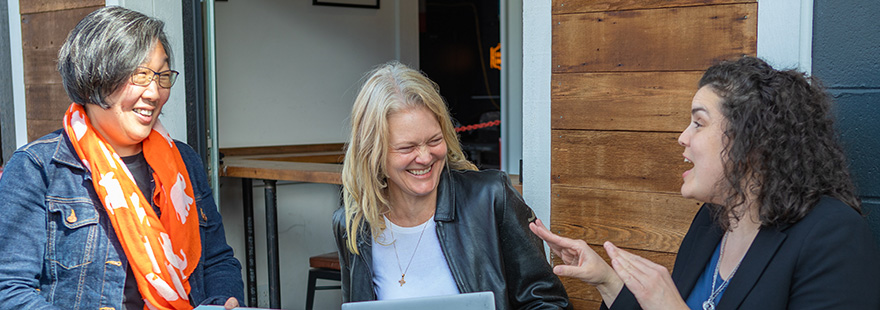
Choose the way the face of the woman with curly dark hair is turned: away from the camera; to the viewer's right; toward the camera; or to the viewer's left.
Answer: to the viewer's left

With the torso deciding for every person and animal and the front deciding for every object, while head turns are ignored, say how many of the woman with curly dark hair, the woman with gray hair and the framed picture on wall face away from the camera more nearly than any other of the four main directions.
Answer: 0

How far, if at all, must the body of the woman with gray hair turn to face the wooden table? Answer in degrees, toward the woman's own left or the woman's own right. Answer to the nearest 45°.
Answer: approximately 135° to the woman's own left

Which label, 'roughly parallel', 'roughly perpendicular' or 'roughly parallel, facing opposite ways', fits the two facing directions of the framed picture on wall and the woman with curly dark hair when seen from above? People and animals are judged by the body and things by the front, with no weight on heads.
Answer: roughly perpendicular

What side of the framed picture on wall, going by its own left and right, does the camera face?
front

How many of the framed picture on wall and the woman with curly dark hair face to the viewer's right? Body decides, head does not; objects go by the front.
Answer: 0

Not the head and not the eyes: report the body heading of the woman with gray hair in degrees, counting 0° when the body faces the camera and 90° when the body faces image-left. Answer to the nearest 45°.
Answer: approximately 315°

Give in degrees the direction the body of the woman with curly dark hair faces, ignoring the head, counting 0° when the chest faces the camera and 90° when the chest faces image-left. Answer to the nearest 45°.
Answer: approximately 45°

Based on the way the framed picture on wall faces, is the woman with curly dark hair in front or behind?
in front

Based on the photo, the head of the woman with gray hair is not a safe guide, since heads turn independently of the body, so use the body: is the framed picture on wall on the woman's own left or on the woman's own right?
on the woman's own left

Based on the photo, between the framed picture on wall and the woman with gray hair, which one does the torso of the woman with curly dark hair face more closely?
the woman with gray hair

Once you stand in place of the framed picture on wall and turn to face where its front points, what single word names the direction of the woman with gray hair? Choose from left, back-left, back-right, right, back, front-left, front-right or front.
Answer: front

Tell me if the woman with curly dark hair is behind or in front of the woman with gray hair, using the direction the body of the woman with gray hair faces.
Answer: in front
